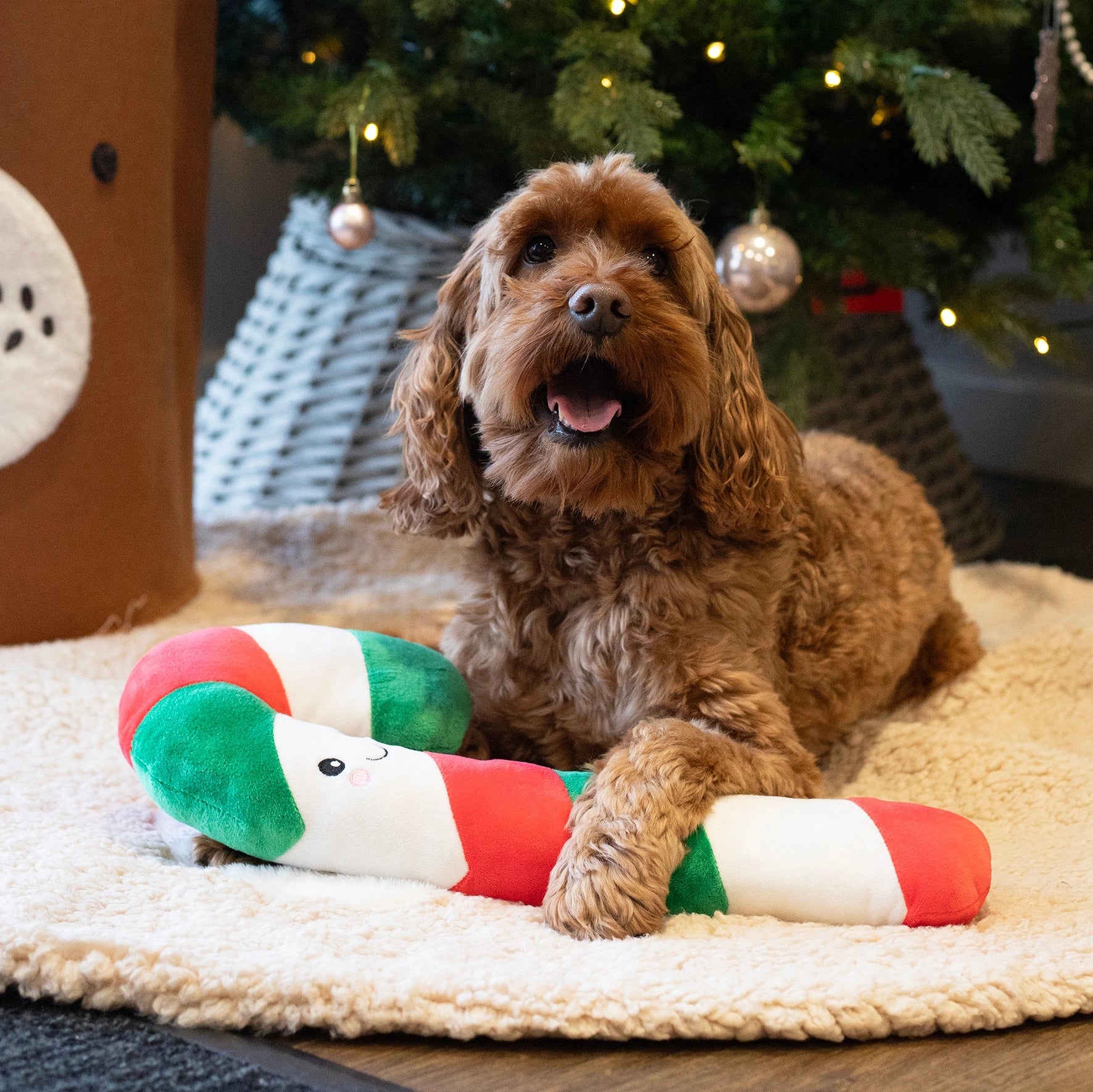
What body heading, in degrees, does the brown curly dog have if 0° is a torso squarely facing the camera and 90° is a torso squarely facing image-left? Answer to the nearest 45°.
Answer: approximately 45°

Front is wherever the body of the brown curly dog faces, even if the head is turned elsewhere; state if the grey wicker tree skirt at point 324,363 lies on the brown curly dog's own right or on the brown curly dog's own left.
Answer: on the brown curly dog's own right

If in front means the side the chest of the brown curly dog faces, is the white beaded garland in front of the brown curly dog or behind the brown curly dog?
behind

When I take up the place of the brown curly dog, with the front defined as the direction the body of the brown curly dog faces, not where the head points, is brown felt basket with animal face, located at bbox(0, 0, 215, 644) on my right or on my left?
on my right

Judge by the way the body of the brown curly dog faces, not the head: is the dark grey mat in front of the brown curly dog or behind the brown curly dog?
in front

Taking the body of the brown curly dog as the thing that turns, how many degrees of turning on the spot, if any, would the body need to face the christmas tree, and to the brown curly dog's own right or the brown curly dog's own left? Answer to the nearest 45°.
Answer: approximately 135° to the brown curly dog's own right

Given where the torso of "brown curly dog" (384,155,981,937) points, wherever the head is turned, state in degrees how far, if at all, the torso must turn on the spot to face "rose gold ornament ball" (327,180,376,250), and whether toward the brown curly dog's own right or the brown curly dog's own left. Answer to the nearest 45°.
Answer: approximately 90° to the brown curly dog's own right

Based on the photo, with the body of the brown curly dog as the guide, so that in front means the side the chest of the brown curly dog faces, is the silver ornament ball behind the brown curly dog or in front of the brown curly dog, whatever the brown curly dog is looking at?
behind

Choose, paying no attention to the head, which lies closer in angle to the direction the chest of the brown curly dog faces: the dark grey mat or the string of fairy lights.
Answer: the dark grey mat

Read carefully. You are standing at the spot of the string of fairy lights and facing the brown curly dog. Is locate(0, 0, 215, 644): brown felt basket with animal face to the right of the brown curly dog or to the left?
right
